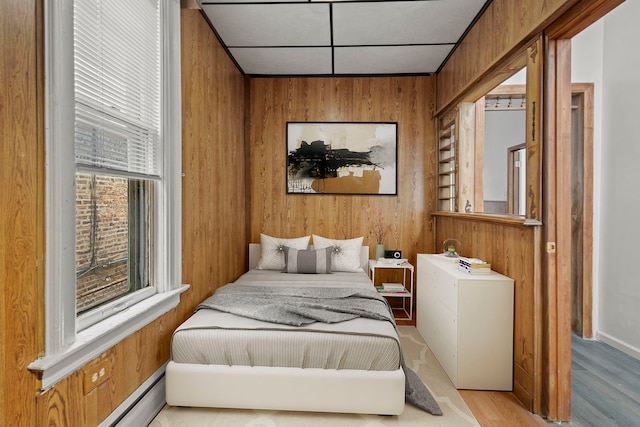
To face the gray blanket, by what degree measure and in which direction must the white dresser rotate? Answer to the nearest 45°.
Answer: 0° — it already faces it

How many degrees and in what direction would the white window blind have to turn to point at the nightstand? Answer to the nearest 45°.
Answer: approximately 45° to its left

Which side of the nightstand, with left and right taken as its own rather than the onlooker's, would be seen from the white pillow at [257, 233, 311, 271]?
right

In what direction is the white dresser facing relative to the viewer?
to the viewer's left

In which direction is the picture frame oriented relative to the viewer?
toward the camera

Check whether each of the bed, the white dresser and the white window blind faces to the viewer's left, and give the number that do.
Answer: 1

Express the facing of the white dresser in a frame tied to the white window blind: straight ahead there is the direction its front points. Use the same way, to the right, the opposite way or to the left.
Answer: the opposite way

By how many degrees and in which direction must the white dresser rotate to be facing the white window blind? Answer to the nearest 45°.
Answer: approximately 45° to its left

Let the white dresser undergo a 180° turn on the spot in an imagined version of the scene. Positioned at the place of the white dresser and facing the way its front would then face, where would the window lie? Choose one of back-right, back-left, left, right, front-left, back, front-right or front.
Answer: back-right

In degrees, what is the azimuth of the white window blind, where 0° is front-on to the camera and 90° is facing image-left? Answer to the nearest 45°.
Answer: approximately 315°

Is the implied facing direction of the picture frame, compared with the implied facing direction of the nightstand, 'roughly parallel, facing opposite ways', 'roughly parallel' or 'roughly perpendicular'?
roughly parallel

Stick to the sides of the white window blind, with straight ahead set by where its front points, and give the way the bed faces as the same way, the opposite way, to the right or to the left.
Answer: to the right

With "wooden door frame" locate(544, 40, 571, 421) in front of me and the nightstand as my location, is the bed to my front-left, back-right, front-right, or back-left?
front-right

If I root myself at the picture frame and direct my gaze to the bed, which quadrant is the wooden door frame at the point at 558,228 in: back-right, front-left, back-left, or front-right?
front-left

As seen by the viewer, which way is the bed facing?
toward the camera

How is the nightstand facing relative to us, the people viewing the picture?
facing the viewer

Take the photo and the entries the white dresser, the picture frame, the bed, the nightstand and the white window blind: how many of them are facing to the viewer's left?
1
